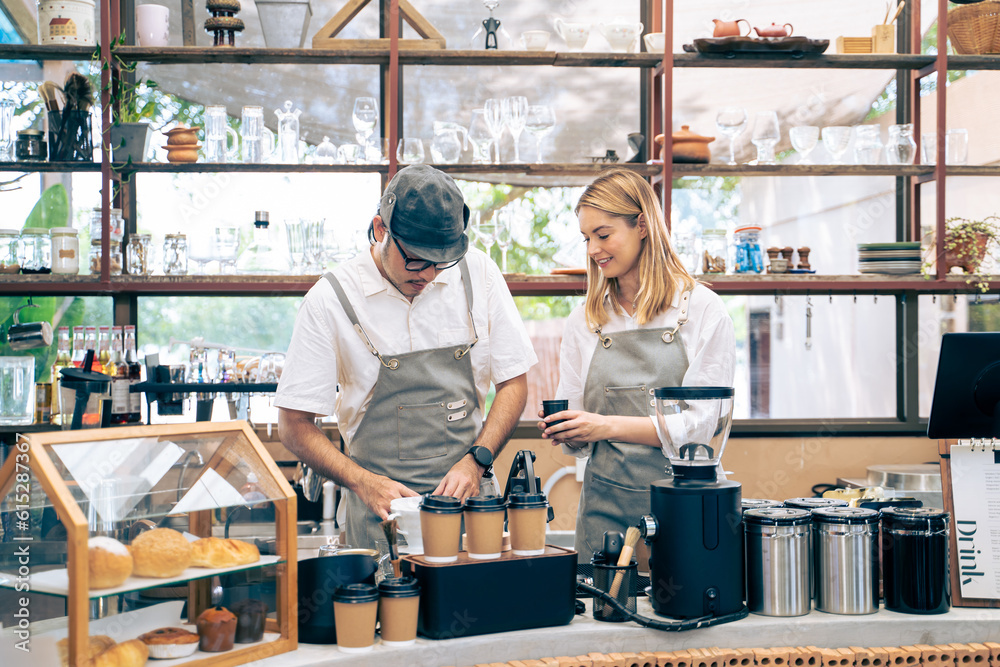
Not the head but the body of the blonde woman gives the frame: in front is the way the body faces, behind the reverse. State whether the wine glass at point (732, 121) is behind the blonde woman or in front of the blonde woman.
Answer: behind

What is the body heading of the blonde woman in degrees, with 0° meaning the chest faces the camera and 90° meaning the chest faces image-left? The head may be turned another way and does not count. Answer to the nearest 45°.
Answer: approximately 45°

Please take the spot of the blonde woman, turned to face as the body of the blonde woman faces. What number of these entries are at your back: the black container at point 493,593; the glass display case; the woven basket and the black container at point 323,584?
1

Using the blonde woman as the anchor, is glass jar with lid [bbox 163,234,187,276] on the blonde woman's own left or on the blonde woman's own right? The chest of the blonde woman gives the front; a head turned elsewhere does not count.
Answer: on the blonde woman's own right

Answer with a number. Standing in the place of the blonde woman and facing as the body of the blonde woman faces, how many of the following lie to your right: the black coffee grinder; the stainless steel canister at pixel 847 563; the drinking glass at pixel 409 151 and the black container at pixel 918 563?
1

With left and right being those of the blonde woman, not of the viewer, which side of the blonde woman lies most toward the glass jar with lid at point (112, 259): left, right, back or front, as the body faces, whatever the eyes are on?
right

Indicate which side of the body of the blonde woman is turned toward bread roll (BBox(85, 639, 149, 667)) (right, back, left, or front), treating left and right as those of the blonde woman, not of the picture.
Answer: front

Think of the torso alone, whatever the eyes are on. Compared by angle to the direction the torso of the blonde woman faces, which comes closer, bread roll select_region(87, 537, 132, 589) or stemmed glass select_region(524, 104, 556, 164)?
the bread roll

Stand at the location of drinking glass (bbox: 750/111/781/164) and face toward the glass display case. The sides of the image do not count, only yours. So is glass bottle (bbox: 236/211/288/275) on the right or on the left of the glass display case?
right

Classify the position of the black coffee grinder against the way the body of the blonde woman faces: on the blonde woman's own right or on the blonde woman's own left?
on the blonde woman's own left
